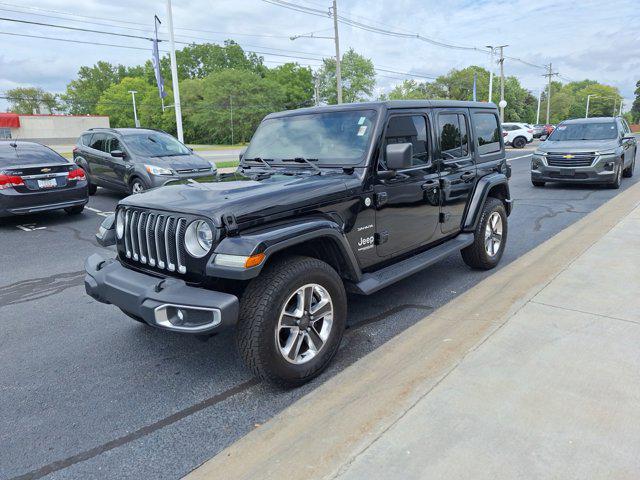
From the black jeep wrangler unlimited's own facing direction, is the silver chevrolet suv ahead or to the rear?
to the rear

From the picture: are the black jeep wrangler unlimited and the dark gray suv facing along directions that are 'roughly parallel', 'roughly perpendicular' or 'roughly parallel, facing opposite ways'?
roughly perpendicular

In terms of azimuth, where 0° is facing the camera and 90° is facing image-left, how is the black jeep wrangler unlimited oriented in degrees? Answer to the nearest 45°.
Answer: approximately 45°

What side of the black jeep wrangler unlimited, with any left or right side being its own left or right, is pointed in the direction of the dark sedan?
right

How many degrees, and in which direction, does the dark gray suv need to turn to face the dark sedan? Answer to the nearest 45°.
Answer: approximately 90° to its right

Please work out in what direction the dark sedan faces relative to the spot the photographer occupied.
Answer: facing away from the viewer and to the left of the viewer

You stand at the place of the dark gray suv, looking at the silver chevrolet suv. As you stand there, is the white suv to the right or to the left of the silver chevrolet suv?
left

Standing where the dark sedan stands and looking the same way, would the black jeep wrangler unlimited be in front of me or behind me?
behind

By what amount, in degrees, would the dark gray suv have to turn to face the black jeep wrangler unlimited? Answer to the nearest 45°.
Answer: approximately 45° to its right

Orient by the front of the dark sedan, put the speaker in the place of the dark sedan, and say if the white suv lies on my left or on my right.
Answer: on my right
